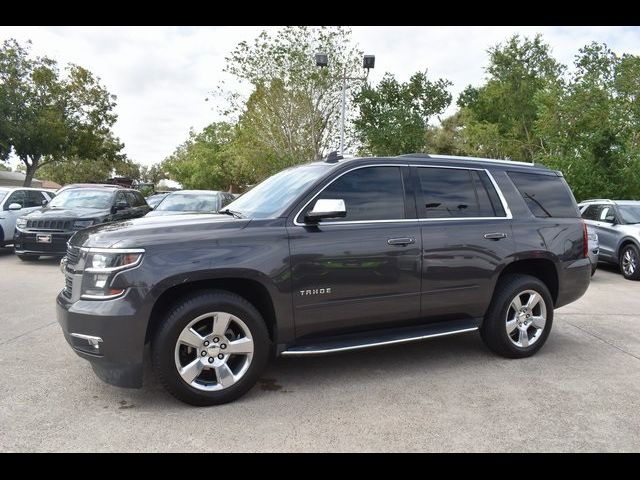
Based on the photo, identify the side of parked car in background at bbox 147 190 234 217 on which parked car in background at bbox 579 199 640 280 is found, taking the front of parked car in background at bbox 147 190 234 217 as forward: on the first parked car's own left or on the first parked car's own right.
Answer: on the first parked car's own left

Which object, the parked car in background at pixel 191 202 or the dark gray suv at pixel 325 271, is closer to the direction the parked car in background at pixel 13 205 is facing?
the dark gray suv

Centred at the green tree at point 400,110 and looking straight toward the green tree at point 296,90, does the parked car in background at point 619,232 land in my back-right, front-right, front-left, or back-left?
back-left

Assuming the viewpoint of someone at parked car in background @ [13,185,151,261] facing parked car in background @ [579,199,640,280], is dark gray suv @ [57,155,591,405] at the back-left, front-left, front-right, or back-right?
front-right

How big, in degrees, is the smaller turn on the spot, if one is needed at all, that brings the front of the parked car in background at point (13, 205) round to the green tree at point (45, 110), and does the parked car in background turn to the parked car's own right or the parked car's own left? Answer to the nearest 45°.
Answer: approximately 135° to the parked car's own right

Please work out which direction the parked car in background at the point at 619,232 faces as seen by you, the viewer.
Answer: facing the viewer and to the right of the viewer

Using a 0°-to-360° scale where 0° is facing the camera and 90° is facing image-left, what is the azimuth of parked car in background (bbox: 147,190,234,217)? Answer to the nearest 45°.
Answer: approximately 45°

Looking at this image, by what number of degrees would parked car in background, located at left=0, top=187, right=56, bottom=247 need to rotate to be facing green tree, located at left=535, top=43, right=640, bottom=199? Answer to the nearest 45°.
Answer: approximately 135° to its left

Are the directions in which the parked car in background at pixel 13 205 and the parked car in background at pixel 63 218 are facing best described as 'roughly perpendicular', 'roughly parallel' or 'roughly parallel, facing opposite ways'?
roughly parallel

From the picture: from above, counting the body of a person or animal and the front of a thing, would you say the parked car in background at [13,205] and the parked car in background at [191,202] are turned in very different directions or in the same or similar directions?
same or similar directions

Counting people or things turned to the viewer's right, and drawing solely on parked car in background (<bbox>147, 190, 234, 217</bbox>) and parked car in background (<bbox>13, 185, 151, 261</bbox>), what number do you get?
0

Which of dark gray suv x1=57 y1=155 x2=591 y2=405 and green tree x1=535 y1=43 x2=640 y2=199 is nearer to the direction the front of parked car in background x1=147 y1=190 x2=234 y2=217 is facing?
the dark gray suv

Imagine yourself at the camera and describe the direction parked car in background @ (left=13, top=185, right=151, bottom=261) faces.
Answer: facing the viewer and to the left of the viewer
